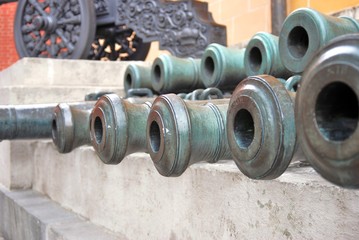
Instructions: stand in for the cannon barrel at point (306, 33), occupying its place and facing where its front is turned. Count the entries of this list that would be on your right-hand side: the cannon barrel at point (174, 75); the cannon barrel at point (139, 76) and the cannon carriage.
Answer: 3

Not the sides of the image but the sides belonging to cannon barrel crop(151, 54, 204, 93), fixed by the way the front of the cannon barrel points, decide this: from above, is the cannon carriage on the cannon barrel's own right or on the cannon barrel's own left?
on the cannon barrel's own right

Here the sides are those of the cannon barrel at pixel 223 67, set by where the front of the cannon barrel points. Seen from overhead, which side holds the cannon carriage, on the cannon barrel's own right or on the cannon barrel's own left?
on the cannon barrel's own right
